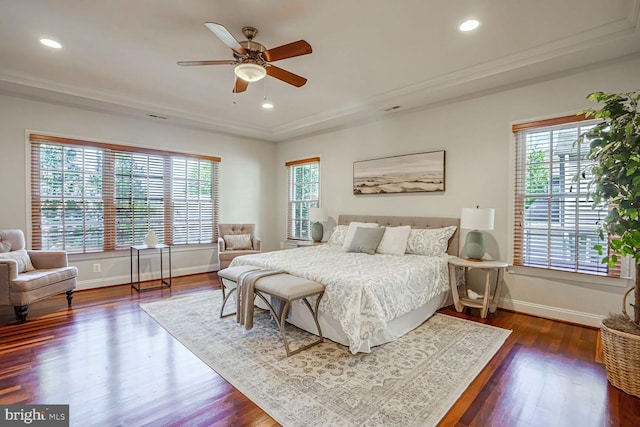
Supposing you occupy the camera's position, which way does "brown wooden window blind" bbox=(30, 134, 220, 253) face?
facing the viewer and to the right of the viewer

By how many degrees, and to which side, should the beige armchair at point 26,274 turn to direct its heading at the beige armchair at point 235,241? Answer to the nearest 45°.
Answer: approximately 45° to its left

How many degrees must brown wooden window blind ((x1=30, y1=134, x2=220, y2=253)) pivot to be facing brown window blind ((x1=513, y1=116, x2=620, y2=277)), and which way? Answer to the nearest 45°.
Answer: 0° — it already faces it

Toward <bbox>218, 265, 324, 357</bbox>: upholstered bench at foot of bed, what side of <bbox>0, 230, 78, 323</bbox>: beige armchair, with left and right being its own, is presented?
front

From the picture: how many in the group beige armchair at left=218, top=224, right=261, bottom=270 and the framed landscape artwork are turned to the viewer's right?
0

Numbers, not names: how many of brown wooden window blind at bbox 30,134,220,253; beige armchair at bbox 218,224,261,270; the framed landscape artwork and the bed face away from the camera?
0

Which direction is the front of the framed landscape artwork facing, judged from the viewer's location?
facing the viewer and to the left of the viewer

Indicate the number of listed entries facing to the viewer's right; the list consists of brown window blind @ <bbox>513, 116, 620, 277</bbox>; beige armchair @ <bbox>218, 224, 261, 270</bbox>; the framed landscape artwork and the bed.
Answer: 0

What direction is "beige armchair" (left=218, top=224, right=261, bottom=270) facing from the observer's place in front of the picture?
facing the viewer

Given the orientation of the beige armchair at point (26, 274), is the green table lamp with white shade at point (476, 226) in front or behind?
in front

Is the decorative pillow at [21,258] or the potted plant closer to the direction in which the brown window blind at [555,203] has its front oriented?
the decorative pillow

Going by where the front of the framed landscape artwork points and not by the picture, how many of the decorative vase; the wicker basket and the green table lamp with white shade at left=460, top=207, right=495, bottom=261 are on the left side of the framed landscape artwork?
2

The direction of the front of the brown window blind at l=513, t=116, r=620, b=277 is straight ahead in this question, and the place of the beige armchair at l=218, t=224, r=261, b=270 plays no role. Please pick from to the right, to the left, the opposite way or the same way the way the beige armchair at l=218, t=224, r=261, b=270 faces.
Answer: to the left

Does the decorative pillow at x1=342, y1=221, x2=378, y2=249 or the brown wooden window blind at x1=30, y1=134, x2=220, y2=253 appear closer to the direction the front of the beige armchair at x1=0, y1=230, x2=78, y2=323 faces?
the decorative pillow

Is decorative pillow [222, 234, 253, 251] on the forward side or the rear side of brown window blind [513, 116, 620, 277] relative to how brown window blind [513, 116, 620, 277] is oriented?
on the forward side

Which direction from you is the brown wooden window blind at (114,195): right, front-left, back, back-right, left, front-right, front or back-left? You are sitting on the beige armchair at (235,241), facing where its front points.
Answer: right

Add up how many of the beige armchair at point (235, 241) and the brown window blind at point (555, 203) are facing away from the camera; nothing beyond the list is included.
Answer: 0

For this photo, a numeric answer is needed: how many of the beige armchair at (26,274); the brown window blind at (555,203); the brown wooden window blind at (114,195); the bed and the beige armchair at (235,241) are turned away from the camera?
0

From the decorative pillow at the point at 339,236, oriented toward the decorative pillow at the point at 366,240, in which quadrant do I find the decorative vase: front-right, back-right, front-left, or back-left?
back-right

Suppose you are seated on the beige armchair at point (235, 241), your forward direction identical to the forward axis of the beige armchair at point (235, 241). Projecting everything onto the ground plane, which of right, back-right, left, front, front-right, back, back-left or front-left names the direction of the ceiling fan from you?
front
